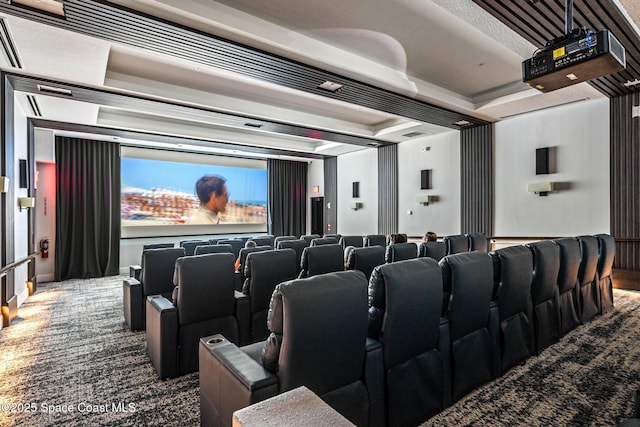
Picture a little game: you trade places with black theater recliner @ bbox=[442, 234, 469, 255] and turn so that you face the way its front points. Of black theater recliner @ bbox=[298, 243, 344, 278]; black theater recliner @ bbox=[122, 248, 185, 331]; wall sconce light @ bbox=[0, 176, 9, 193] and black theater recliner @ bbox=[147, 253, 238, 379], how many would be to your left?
4

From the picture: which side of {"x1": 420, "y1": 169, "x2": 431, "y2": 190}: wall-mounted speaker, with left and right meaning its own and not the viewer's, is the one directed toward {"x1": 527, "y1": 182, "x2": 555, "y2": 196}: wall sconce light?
left

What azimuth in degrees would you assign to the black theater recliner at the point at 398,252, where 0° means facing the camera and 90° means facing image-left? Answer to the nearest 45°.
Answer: approximately 135°

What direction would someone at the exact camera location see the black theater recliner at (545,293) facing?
facing away from the viewer and to the left of the viewer

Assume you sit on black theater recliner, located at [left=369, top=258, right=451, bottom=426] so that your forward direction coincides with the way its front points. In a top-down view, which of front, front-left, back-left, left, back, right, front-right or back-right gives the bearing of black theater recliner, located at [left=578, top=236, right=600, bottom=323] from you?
right

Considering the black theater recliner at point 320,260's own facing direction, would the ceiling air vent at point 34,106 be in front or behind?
in front

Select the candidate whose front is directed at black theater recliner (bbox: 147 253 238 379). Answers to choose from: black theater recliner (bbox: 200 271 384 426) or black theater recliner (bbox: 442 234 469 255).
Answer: black theater recliner (bbox: 200 271 384 426)

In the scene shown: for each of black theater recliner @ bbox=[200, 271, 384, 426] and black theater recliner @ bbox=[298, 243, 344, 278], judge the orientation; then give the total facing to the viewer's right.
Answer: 0

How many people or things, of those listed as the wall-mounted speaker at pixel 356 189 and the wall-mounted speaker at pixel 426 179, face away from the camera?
0

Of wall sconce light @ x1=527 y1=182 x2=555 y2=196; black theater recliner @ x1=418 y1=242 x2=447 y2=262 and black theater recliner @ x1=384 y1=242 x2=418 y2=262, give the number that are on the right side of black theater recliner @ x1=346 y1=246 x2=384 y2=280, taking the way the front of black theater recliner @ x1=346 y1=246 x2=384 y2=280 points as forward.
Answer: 3

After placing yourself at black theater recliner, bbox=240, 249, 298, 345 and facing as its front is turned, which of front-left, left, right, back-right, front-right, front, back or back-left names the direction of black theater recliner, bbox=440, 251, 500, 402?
back

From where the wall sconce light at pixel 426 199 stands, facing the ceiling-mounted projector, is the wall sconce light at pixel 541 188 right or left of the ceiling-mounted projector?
left

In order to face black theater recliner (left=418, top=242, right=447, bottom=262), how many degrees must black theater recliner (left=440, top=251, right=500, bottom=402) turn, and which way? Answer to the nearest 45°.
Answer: approximately 45° to its right

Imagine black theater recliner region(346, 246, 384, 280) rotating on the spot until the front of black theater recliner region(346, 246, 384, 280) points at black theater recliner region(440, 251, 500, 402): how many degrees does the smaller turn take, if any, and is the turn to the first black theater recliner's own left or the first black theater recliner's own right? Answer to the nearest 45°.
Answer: approximately 180°

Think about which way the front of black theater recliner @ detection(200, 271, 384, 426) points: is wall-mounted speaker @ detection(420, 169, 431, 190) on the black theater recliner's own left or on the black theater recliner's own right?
on the black theater recliner's own right

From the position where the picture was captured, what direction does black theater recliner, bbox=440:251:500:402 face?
facing away from the viewer and to the left of the viewer

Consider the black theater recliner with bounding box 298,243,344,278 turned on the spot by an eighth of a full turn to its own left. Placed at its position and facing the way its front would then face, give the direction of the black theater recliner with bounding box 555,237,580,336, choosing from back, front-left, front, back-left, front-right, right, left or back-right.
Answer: back

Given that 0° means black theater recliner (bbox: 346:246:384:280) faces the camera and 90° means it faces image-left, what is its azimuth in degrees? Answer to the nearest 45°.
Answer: approximately 135°

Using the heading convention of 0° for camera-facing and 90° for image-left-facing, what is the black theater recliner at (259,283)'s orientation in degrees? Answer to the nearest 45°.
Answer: approximately 135°
